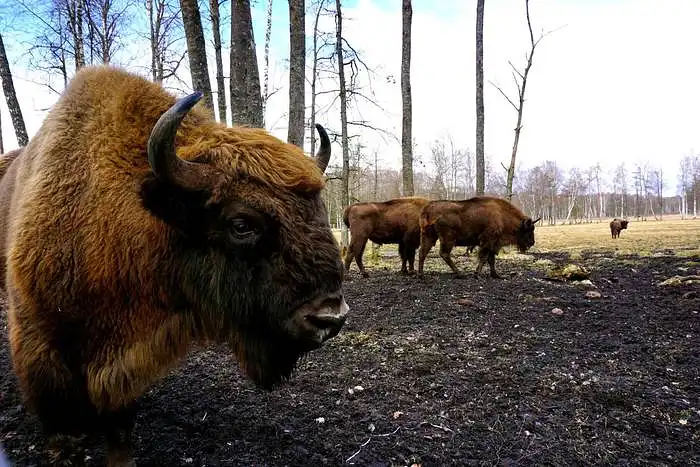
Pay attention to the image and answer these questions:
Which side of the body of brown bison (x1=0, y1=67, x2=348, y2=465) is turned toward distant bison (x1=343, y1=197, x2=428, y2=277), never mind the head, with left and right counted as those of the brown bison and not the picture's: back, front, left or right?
left

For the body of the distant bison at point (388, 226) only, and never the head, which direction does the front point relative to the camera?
to the viewer's right

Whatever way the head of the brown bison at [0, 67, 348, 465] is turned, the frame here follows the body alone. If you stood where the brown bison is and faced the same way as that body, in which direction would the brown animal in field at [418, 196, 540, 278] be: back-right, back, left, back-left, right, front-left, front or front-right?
left

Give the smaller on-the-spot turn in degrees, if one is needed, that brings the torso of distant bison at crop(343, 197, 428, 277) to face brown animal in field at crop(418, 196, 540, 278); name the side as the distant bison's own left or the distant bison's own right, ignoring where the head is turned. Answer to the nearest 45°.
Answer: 0° — it already faces it

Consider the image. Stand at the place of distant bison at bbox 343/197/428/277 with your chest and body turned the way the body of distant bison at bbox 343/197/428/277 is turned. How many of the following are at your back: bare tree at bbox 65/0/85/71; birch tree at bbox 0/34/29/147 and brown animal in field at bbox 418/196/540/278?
2

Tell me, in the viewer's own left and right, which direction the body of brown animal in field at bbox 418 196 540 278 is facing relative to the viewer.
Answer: facing to the right of the viewer

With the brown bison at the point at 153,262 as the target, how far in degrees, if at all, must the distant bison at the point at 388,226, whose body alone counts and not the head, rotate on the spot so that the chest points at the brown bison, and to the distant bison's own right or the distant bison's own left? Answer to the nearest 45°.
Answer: approximately 90° to the distant bison's own right

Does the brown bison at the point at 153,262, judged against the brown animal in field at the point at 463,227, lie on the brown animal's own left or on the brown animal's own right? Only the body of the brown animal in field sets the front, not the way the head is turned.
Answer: on the brown animal's own right

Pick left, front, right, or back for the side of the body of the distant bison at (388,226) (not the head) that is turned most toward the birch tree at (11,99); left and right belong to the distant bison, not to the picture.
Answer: back
